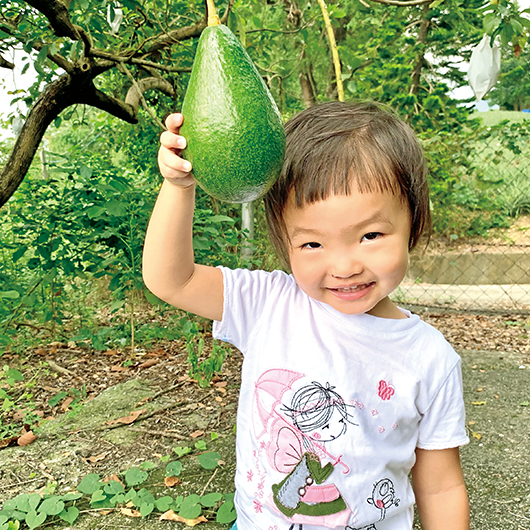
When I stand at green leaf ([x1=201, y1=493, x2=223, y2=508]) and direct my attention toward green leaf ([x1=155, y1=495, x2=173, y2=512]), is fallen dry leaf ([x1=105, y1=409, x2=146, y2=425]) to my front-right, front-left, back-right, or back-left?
front-right

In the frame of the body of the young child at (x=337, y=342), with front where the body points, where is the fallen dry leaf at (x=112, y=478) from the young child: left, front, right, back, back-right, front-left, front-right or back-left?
back-right

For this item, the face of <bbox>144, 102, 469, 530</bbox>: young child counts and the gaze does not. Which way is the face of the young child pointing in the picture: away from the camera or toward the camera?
toward the camera

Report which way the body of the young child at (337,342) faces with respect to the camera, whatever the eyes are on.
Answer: toward the camera

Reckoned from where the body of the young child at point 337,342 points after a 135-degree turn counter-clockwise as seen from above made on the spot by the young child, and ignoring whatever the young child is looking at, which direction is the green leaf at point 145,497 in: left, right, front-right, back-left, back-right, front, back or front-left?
left

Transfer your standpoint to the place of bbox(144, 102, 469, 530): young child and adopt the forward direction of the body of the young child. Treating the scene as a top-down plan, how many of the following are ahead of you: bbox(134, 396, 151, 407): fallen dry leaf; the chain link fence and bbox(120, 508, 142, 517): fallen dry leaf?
0

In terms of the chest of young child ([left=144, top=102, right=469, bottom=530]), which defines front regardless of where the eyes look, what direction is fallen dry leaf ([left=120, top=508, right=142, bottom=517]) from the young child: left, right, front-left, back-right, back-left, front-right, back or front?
back-right

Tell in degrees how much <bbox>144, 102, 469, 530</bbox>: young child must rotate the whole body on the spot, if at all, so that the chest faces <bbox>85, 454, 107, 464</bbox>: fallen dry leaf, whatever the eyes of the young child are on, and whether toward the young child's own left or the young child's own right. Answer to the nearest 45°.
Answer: approximately 135° to the young child's own right

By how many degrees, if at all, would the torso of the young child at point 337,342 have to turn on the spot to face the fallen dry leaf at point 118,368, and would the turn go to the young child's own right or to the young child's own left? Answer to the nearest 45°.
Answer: approximately 135° to the young child's own right

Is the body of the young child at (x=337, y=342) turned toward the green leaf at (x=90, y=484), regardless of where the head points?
no

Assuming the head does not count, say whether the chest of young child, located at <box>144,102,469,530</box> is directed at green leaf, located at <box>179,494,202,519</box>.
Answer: no

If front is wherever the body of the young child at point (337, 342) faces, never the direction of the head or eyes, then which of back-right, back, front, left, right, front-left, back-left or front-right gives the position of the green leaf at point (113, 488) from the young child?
back-right

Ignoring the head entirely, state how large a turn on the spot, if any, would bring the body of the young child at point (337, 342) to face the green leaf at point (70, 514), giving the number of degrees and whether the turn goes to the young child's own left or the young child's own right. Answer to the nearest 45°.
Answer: approximately 135° to the young child's own right
